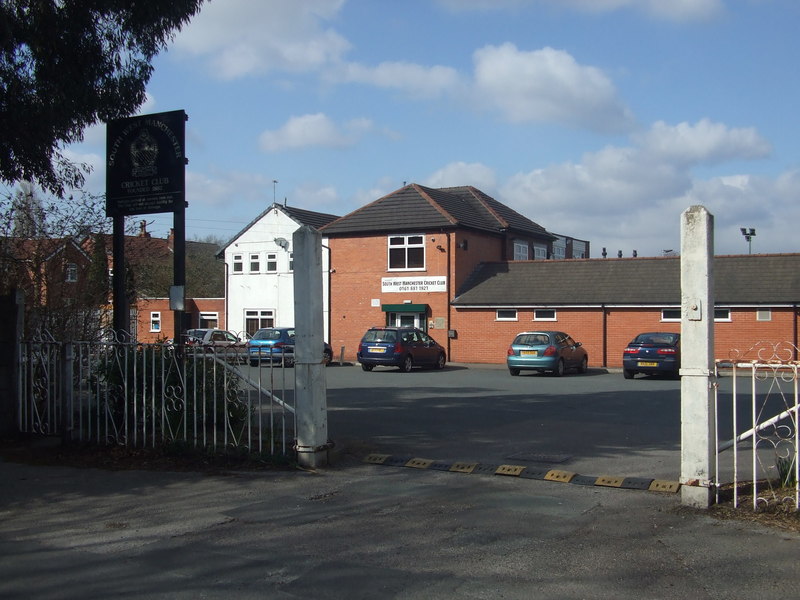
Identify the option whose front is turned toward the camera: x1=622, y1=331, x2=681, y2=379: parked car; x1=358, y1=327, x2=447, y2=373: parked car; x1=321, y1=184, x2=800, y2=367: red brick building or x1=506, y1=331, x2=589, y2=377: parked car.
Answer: the red brick building

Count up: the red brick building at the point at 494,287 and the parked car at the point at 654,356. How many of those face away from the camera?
1

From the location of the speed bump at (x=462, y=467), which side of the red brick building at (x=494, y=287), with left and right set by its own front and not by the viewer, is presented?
front

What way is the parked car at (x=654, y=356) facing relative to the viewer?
away from the camera

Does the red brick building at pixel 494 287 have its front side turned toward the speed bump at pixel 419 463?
yes

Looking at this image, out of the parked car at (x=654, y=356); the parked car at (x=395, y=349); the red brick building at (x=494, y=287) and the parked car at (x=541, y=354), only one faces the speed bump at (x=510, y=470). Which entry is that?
the red brick building

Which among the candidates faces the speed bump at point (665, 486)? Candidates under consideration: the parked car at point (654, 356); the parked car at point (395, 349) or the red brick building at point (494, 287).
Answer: the red brick building

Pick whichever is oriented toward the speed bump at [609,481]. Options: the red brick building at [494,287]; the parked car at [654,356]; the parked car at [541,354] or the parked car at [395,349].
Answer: the red brick building

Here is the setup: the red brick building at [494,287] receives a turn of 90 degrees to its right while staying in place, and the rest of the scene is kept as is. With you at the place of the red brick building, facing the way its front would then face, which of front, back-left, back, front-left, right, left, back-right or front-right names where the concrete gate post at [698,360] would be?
left

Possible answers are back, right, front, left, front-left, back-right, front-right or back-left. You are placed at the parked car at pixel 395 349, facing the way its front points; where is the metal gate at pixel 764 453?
back-right

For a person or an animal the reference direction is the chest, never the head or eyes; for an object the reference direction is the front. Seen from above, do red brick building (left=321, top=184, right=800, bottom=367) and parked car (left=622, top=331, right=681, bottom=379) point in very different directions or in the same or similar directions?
very different directions

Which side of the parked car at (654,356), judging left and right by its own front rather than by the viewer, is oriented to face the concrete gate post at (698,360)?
back

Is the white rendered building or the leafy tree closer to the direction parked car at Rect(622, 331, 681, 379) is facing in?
the white rendered building

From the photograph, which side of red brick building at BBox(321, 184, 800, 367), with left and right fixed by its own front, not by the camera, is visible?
front

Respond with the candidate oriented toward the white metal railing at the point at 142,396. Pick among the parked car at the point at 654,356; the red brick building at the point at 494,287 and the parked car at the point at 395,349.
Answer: the red brick building
